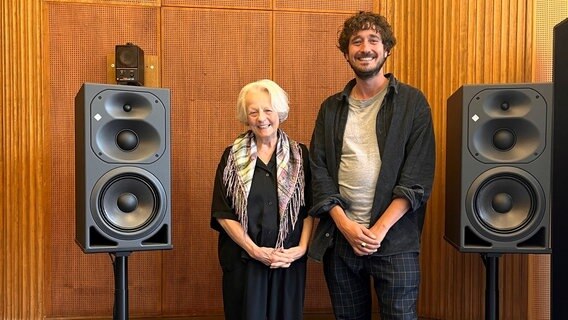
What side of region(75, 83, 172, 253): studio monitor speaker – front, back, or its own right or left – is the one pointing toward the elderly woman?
left

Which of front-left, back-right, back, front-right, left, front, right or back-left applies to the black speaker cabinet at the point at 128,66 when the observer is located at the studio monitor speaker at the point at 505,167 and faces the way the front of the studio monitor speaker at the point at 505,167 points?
right

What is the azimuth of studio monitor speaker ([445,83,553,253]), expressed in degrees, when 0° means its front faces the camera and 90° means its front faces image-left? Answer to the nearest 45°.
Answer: approximately 0°

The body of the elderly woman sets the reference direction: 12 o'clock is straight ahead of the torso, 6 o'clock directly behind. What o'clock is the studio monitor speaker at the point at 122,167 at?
The studio monitor speaker is roughly at 3 o'clock from the elderly woman.

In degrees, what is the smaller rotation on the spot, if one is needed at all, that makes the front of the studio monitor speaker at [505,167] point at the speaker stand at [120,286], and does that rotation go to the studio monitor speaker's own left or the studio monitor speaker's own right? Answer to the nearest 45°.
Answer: approximately 90° to the studio monitor speaker's own right

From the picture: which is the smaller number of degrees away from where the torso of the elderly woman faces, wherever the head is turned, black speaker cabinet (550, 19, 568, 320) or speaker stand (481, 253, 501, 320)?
the black speaker cabinet
